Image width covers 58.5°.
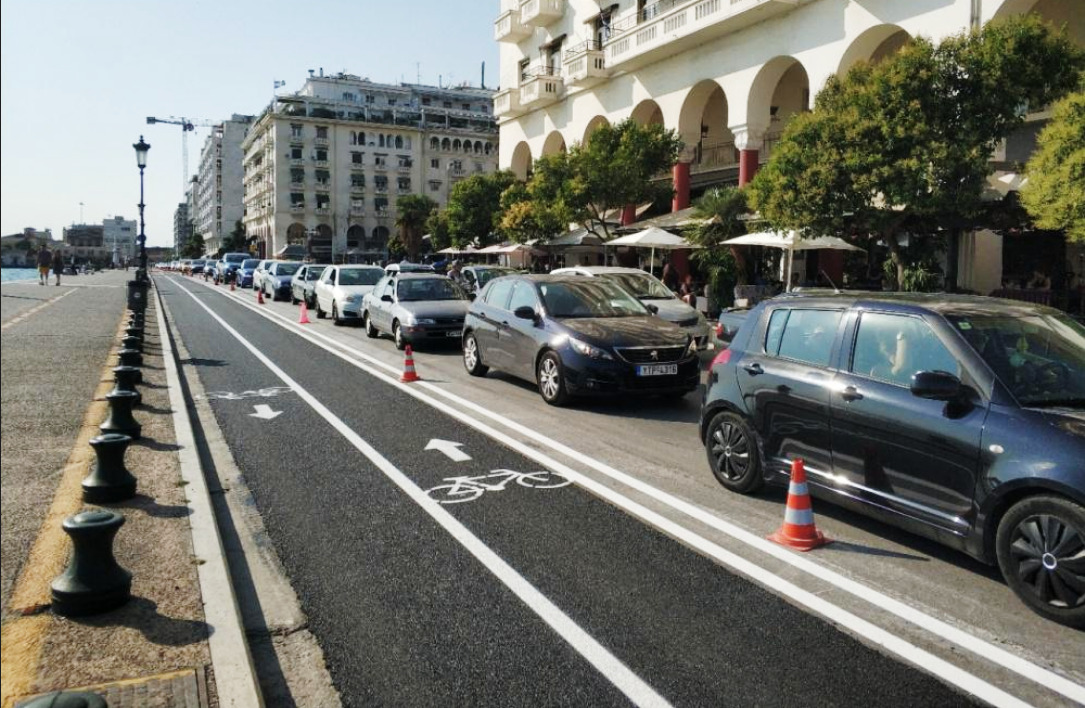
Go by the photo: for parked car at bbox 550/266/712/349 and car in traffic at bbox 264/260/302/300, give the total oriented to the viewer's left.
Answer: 0

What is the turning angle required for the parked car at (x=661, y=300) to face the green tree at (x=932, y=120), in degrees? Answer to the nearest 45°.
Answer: approximately 45° to its left

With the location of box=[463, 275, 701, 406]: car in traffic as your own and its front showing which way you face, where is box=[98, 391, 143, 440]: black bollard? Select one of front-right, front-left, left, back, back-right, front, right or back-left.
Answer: right

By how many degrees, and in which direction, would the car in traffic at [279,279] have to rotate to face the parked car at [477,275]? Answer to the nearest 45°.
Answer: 0° — it already faces it

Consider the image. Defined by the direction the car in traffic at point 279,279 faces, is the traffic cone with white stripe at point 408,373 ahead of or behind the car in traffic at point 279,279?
ahead

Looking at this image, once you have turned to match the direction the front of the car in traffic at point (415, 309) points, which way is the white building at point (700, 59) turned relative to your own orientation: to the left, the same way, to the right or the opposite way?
to the right

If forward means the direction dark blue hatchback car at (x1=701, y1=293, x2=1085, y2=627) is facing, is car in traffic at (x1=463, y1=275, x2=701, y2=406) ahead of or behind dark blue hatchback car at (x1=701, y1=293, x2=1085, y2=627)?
behind

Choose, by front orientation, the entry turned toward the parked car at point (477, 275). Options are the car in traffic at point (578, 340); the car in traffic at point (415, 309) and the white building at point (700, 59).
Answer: the white building

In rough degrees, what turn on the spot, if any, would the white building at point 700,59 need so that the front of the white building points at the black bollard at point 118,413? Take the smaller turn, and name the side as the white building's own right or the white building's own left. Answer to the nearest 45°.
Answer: approximately 45° to the white building's own left

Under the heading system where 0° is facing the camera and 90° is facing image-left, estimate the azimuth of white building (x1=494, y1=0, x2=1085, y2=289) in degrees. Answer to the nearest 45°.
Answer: approximately 45°

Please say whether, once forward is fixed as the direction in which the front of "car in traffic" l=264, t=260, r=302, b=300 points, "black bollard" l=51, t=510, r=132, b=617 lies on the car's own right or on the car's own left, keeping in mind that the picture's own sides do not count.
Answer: on the car's own right

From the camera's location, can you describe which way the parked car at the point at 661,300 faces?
facing the viewer and to the right of the viewer

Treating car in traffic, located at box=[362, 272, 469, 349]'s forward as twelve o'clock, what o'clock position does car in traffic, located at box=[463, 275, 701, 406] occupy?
car in traffic, located at box=[463, 275, 701, 406] is roughly at 1 o'clock from car in traffic, located at box=[362, 272, 469, 349].

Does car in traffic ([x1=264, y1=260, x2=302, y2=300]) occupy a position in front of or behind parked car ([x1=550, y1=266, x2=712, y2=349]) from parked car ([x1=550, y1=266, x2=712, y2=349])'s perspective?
behind

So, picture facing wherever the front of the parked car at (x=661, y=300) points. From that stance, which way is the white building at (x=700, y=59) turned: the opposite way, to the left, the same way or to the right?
to the right

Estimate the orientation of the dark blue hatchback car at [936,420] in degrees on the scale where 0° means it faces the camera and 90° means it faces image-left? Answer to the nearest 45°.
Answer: approximately 315°

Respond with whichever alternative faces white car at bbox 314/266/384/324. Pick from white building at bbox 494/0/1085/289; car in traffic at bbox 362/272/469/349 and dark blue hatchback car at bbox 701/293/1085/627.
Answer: the white building

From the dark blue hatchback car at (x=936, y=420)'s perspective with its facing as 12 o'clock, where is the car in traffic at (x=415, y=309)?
The car in traffic is roughly at 6 o'clock from the dark blue hatchback car.
